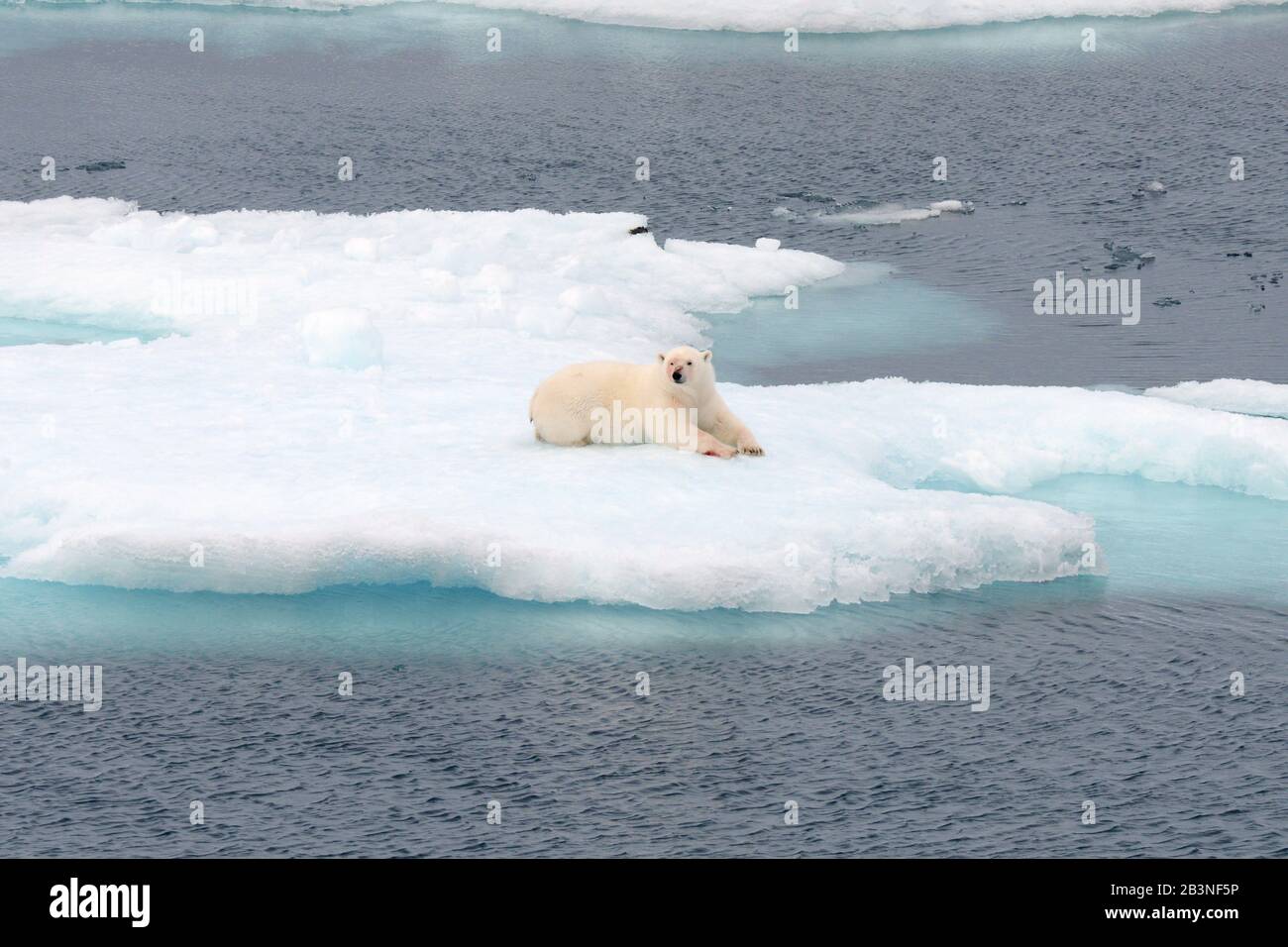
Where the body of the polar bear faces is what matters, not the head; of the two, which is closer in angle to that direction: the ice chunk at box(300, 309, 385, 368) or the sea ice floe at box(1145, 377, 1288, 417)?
the sea ice floe

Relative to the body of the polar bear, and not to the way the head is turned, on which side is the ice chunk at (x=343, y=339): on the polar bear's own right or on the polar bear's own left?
on the polar bear's own left

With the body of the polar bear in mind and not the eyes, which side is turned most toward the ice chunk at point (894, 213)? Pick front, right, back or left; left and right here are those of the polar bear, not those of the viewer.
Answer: left

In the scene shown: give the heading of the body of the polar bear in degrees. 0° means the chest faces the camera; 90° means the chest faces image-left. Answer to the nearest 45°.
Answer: approximately 270°

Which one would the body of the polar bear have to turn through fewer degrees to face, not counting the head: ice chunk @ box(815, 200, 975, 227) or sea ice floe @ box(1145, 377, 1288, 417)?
the sea ice floe

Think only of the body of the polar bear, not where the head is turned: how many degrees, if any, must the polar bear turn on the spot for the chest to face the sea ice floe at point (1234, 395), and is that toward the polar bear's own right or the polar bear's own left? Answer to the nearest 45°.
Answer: approximately 45° to the polar bear's own left

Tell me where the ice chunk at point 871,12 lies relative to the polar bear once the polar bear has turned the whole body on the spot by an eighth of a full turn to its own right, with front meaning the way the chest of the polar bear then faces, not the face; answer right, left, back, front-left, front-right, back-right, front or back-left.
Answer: back-left
